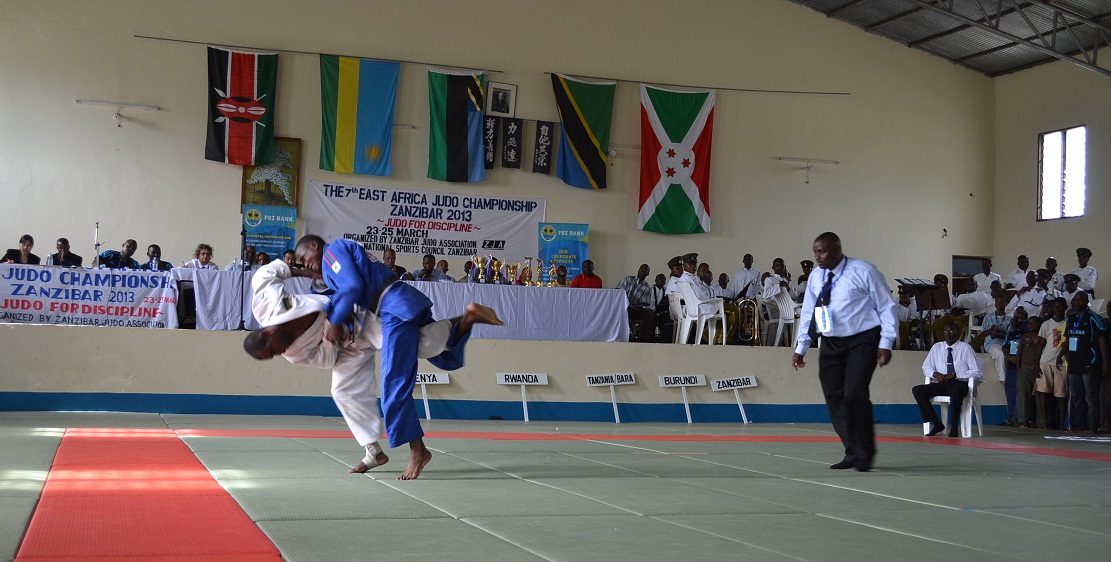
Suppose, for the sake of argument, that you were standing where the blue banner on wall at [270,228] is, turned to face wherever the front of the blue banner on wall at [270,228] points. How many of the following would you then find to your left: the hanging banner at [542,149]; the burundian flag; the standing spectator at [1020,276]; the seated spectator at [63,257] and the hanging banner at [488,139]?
4

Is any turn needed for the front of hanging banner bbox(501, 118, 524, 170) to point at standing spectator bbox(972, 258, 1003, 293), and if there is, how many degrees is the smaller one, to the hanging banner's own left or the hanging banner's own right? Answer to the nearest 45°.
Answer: approximately 90° to the hanging banner's own left

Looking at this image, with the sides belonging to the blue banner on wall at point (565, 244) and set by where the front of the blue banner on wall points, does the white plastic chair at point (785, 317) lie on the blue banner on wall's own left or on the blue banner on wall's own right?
on the blue banner on wall's own left

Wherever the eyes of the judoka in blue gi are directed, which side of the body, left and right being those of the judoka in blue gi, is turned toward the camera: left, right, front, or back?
left

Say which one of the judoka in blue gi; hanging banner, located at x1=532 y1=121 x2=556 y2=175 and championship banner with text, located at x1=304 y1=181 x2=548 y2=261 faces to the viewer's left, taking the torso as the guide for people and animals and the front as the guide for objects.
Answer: the judoka in blue gi

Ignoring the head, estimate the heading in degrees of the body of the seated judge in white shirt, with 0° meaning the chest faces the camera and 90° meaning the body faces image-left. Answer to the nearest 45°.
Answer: approximately 0°

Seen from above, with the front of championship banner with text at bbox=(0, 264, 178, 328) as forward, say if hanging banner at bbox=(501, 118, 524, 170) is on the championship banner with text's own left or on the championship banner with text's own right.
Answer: on the championship banner with text's own left

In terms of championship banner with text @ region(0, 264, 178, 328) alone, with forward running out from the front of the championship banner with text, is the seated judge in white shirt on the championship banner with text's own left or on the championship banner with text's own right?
on the championship banner with text's own left
